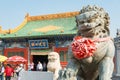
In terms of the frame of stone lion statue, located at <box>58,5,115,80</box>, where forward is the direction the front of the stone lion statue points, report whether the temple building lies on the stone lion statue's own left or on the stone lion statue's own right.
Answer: on the stone lion statue's own right

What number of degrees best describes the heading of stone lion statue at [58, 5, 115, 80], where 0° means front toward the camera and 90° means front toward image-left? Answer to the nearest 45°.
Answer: approximately 45°
